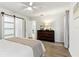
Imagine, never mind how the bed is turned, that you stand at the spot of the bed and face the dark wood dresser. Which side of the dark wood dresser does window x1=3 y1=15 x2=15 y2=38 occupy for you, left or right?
left

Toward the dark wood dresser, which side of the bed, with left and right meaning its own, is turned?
front

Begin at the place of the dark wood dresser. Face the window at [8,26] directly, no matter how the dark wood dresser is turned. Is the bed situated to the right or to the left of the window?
left

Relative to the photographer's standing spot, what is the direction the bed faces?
facing away from the viewer and to the right of the viewer

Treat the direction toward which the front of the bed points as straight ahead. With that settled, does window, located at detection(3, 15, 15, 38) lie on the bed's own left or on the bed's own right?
on the bed's own left

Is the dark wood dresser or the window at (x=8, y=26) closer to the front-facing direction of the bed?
the dark wood dresser
